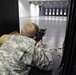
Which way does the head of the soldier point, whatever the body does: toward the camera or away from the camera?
away from the camera

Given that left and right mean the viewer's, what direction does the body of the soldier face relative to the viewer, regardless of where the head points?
facing away from the viewer and to the right of the viewer
